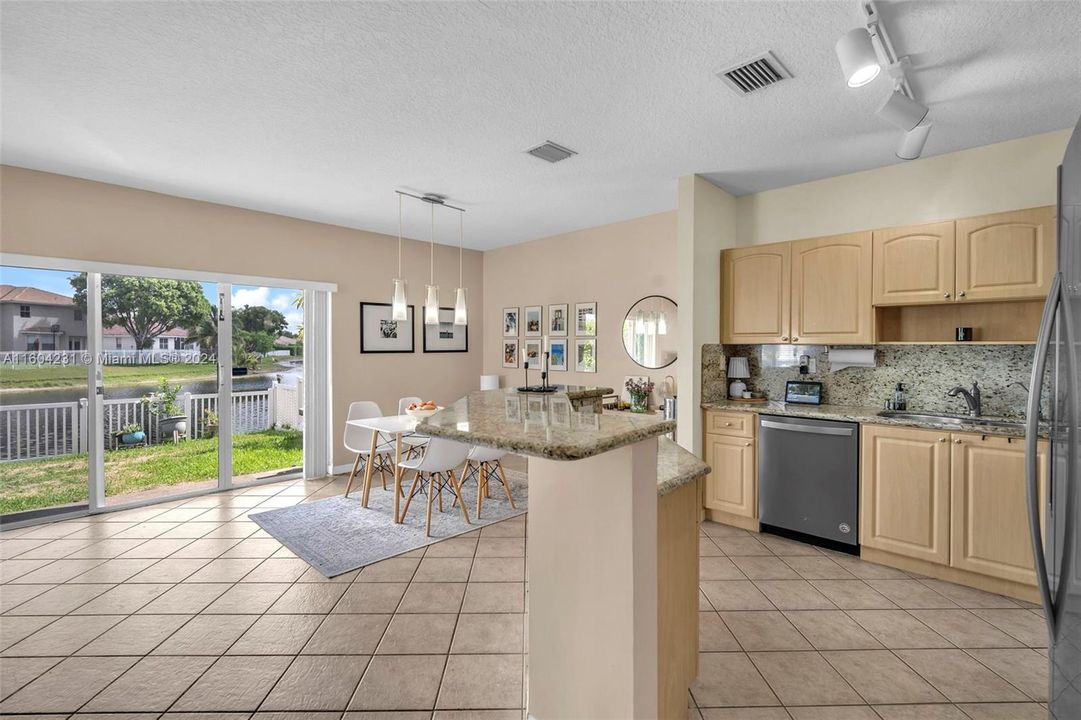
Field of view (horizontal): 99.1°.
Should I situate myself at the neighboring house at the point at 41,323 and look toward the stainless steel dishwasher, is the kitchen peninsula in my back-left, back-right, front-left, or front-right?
front-right

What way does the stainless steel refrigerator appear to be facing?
to the viewer's left

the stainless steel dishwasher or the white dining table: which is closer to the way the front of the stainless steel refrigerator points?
the white dining table

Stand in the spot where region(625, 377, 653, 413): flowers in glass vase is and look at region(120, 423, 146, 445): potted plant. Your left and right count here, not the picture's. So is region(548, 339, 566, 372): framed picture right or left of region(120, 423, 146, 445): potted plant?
right

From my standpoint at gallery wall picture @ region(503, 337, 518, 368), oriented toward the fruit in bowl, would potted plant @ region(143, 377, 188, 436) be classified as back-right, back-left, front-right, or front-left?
front-right

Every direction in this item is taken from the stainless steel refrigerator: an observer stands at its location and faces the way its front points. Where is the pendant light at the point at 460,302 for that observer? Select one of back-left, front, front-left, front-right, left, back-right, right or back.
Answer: front

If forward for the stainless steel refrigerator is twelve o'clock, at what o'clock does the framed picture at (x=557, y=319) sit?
The framed picture is roughly at 1 o'clock from the stainless steel refrigerator.

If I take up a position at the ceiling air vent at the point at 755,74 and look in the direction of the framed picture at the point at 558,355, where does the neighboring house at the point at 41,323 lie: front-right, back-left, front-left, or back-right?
front-left

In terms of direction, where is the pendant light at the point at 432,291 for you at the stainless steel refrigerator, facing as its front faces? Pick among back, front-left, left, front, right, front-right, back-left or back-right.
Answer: front

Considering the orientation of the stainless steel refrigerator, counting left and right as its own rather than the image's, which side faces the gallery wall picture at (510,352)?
front

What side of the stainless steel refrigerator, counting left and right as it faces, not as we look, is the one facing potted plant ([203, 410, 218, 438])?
front

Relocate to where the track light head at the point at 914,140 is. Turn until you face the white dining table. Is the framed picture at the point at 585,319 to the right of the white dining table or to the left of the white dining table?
right

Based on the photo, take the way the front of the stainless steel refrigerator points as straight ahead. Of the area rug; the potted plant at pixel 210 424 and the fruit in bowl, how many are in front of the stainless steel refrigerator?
3
